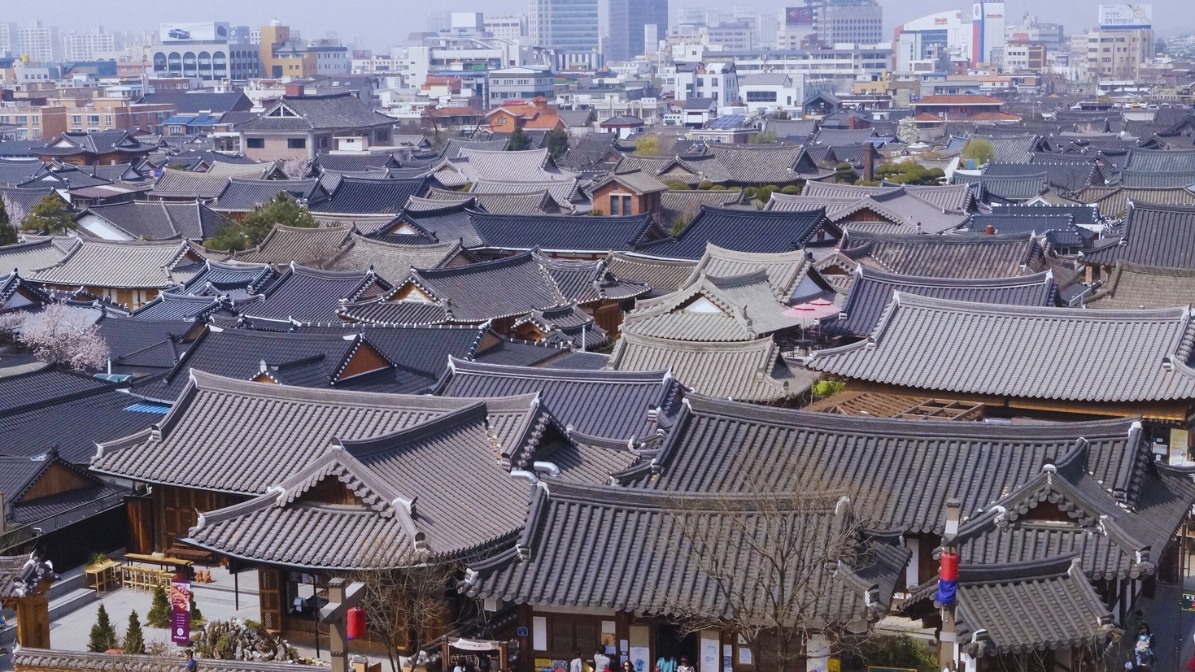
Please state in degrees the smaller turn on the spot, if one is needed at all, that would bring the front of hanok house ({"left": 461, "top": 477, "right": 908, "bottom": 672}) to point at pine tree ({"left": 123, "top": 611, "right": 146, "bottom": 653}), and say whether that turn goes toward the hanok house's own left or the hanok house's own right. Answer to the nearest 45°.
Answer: approximately 90° to the hanok house's own right

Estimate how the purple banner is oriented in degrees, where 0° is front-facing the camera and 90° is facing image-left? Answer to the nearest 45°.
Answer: approximately 0°

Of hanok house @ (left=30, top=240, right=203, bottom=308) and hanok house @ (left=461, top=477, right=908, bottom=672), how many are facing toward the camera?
2

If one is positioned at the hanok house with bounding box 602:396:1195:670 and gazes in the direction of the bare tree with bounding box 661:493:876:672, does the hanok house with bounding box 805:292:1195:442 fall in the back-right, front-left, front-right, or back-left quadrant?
back-right

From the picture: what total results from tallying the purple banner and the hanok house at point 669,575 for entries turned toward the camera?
2

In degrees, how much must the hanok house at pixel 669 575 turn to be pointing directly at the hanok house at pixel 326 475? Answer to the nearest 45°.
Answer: approximately 135° to its right
